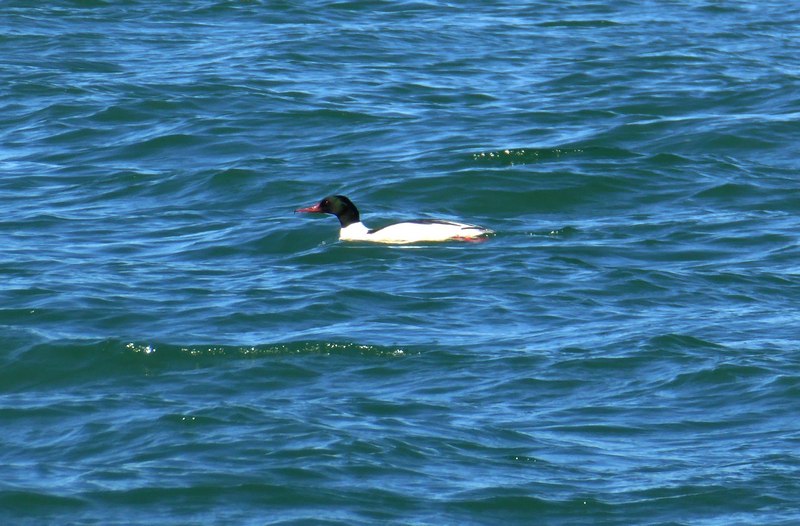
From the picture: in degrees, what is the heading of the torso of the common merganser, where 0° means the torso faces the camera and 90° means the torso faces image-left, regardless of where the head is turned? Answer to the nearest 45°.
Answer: approximately 90°
